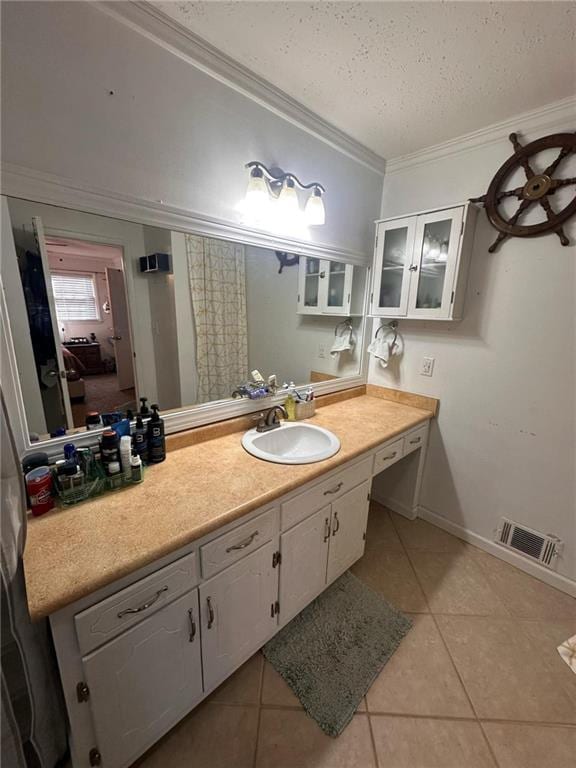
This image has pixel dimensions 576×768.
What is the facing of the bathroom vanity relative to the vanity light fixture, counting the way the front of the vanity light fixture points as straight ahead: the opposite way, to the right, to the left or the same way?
the same way

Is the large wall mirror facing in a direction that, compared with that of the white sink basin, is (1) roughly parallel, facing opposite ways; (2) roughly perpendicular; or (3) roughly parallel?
roughly parallel

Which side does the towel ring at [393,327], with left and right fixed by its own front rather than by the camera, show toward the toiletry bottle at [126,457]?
front

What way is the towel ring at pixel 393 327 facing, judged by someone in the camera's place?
facing the viewer and to the left of the viewer

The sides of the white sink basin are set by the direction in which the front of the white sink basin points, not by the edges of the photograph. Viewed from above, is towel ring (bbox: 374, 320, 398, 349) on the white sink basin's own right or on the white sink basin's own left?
on the white sink basin's own left

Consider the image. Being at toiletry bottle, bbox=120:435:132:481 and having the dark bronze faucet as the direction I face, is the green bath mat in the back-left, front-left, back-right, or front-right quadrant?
front-right

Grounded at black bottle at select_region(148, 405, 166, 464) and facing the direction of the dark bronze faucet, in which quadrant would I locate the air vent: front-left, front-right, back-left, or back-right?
front-right

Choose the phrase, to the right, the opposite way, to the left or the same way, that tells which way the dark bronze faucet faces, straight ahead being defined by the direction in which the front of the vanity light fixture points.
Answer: the same way

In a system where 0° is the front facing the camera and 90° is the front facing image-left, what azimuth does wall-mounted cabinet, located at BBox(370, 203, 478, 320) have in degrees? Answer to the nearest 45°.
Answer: approximately 45°

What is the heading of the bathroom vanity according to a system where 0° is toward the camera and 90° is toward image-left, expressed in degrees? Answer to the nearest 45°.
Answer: approximately 315°

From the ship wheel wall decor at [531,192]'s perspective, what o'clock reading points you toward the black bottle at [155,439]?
The black bottle is roughly at 12 o'clock from the ship wheel wall decor.

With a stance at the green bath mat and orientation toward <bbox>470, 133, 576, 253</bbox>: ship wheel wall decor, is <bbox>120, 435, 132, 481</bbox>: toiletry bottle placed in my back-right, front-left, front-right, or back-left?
back-left

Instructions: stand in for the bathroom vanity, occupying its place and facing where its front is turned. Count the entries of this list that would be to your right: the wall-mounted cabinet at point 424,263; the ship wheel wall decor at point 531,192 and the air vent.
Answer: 0

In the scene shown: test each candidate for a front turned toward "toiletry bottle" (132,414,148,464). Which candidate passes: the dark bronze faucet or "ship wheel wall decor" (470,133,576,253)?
the ship wheel wall decor

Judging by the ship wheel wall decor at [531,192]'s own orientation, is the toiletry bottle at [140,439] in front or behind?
in front

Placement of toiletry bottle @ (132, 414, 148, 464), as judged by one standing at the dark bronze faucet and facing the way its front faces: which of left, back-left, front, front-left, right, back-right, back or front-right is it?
right
